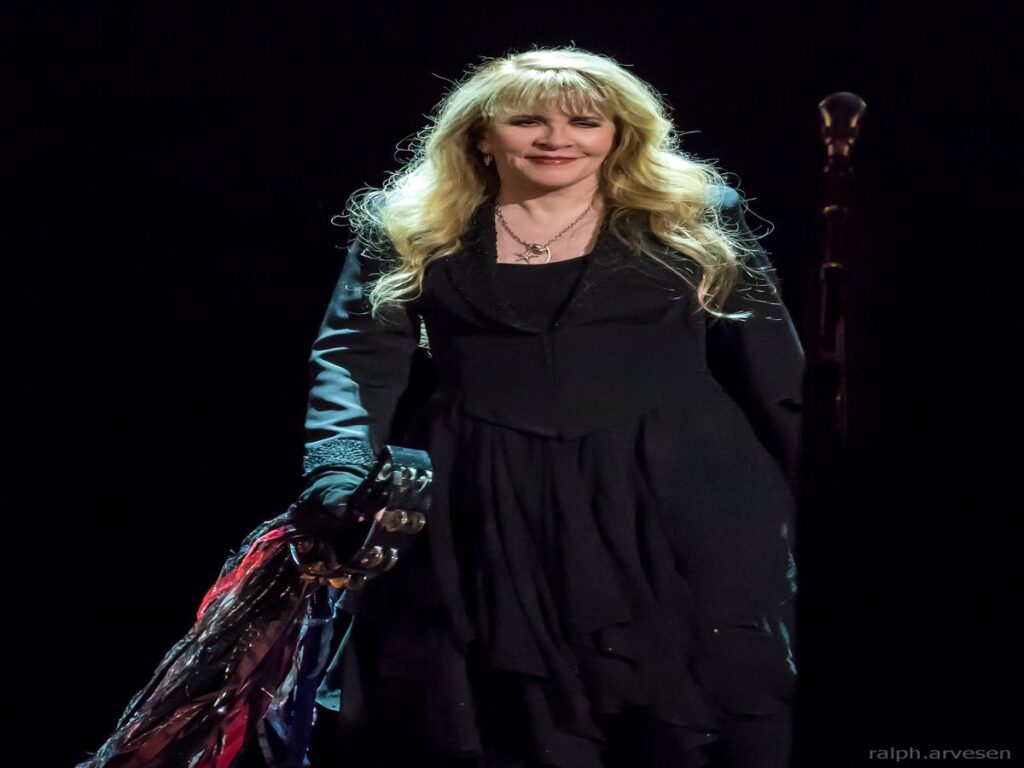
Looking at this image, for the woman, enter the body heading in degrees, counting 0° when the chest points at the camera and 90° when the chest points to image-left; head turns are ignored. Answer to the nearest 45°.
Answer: approximately 0°
